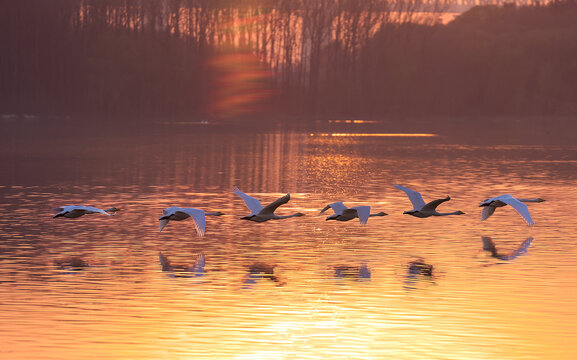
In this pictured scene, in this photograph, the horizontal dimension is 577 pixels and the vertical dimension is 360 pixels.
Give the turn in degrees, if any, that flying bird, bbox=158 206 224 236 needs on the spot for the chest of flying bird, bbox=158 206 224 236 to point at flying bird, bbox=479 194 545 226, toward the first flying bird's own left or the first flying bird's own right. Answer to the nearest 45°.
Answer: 0° — it already faces it

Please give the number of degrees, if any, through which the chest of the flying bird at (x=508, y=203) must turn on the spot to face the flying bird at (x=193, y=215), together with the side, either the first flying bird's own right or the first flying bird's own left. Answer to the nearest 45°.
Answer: approximately 135° to the first flying bird's own right

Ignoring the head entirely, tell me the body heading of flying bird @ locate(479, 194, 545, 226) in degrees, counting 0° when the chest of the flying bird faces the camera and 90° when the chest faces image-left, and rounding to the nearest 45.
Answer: approximately 270°

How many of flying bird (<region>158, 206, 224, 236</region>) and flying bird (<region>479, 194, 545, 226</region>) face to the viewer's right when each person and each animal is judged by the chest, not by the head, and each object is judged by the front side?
2

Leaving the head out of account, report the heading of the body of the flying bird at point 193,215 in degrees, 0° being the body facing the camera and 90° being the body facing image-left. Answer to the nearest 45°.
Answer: approximately 270°
